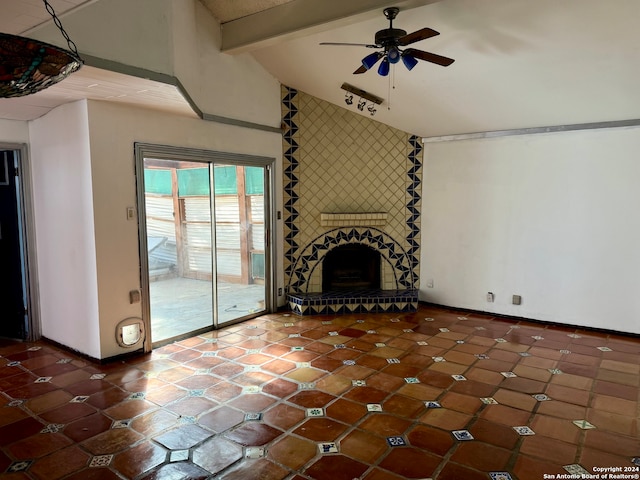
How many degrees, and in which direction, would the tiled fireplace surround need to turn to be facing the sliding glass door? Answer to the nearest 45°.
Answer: approximately 45° to its right

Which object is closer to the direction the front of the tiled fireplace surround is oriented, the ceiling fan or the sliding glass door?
the ceiling fan

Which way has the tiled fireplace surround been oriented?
toward the camera

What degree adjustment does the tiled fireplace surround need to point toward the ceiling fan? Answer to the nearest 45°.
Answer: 0° — it already faces it

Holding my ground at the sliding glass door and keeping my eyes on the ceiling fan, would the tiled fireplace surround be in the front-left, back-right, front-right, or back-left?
front-left
